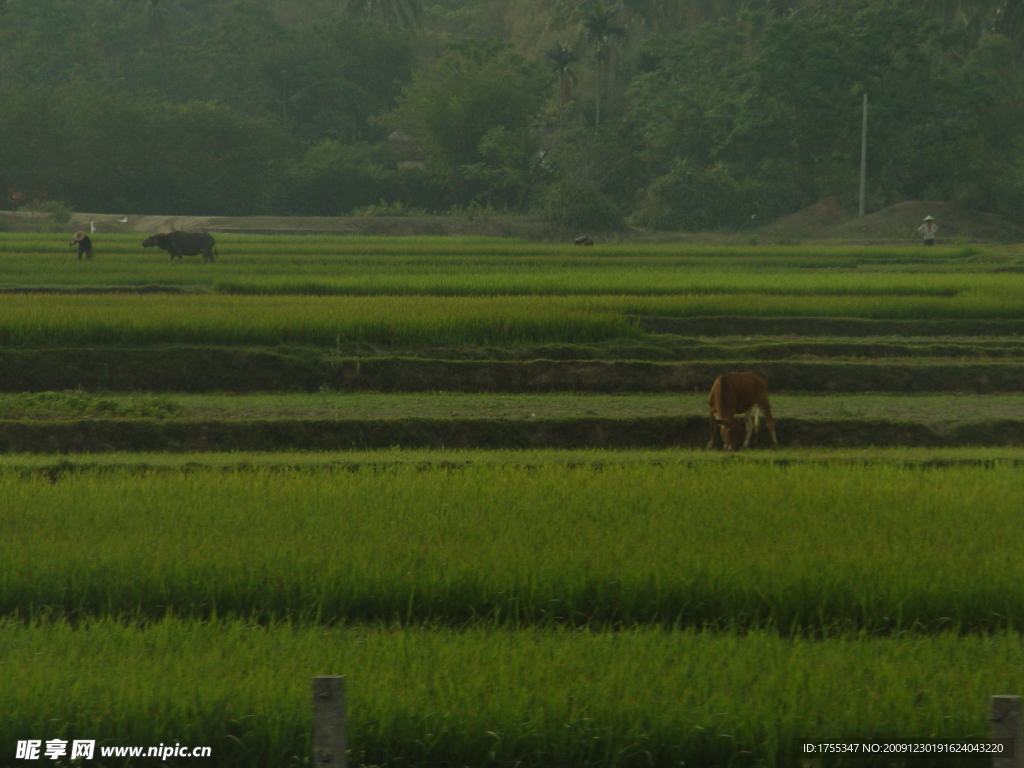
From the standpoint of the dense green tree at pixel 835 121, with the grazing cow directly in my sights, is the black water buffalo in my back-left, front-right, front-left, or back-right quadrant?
front-right

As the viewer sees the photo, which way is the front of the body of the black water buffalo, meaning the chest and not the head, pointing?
to the viewer's left

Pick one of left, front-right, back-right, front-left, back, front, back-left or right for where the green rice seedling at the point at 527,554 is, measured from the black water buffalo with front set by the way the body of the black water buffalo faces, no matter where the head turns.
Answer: left

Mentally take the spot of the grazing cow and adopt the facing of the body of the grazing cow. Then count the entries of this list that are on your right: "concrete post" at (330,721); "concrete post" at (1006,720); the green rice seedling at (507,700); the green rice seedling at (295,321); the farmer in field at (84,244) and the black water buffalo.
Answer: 3

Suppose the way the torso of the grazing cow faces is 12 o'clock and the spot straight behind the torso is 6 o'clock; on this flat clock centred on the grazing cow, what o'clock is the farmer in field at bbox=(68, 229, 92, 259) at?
The farmer in field is roughly at 3 o'clock from the grazing cow.

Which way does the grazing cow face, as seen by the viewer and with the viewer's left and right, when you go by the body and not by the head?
facing the viewer and to the left of the viewer

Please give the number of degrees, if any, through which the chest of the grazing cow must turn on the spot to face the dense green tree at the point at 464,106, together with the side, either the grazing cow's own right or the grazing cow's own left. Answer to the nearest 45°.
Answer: approximately 135° to the grazing cow's own right

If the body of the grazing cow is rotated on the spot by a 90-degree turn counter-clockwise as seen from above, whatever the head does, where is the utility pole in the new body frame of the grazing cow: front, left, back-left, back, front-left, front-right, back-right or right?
back-left

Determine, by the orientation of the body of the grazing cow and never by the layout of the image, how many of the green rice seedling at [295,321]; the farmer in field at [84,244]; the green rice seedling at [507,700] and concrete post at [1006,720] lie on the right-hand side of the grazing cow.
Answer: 2

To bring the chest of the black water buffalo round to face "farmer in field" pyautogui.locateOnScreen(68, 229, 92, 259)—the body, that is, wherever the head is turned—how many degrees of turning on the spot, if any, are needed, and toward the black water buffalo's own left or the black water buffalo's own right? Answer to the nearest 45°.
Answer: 0° — it already faces them

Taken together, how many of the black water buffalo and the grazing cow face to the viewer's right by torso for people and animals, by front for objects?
0

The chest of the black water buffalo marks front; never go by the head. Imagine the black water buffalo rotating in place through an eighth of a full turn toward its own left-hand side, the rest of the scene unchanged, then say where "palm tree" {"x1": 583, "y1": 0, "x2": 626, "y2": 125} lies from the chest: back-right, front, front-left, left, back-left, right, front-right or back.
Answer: back

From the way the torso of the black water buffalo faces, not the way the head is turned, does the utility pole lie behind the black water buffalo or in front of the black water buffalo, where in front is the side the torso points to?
behind

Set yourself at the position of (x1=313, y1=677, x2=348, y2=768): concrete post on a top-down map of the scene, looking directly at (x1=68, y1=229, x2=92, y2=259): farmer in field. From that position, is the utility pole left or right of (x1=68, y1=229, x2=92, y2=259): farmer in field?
right

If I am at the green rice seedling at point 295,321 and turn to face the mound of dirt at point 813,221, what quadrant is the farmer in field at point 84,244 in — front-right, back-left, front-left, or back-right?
front-left

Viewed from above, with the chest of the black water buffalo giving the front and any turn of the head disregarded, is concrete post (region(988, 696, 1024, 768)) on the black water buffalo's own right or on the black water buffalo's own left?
on the black water buffalo's own left

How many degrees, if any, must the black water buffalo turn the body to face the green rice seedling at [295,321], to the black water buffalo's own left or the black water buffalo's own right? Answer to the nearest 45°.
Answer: approximately 90° to the black water buffalo's own left
